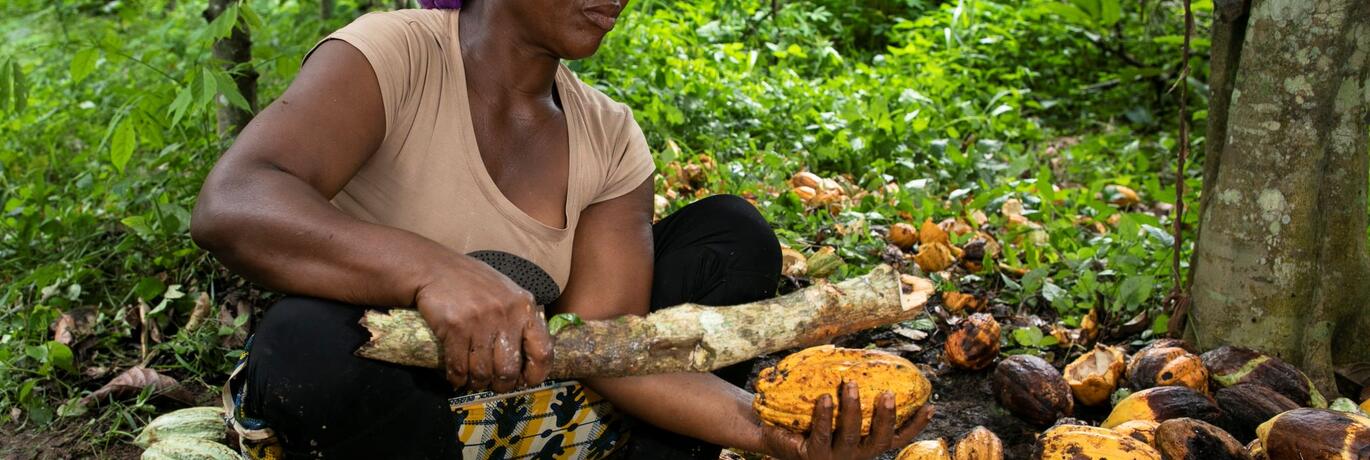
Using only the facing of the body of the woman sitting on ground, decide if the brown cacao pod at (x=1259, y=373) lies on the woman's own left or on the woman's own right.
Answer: on the woman's own left

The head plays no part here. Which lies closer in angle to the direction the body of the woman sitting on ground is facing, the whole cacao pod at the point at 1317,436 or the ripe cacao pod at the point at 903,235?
the whole cacao pod

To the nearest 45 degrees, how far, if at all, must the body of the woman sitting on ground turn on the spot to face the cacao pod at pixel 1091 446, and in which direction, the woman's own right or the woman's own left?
approximately 45° to the woman's own left

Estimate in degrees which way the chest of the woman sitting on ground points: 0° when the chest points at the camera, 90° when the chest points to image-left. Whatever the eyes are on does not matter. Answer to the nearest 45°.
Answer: approximately 315°

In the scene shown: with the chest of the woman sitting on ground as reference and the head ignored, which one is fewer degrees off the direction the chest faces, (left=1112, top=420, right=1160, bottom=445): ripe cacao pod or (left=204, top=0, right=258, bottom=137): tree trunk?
the ripe cacao pod

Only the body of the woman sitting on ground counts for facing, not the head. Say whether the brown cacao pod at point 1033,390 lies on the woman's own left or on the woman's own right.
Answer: on the woman's own left

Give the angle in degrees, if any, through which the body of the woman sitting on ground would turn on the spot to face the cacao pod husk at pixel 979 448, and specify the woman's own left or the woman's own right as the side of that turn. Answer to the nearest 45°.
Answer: approximately 45° to the woman's own left

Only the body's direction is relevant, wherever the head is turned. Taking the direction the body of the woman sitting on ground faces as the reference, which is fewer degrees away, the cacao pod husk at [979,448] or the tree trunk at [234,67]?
the cacao pod husk

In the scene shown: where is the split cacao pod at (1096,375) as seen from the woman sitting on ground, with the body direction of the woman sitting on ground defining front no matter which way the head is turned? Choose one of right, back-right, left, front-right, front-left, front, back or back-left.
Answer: front-left

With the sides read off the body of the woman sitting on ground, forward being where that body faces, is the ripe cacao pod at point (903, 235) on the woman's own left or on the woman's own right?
on the woman's own left

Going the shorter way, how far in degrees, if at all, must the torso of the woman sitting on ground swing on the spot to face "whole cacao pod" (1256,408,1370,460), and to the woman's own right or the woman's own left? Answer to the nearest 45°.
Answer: approximately 45° to the woman's own left
